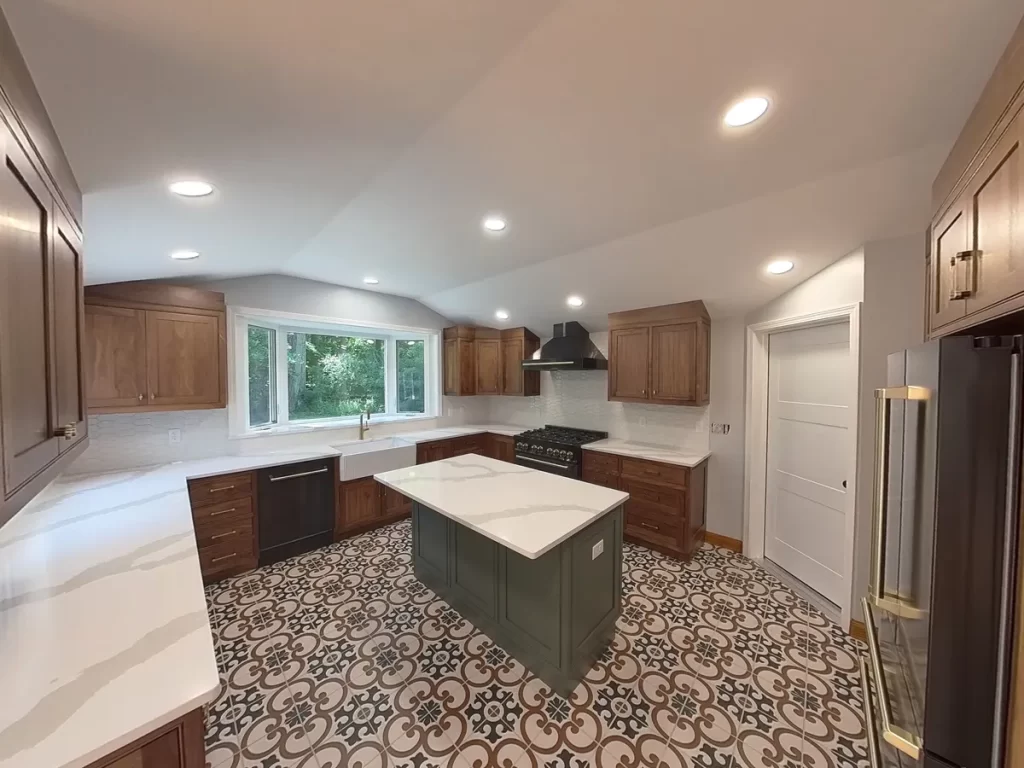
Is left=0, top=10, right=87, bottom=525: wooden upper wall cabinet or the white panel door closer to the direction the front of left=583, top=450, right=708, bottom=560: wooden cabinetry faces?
the wooden upper wall cabinet

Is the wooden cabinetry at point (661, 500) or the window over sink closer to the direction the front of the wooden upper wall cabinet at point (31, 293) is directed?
the wooden cabinetry

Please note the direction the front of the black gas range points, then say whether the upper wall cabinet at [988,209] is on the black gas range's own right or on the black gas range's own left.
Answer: on the black gas range's own left

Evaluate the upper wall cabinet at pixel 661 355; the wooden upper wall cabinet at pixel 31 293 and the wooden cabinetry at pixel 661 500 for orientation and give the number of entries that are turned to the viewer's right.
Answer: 1

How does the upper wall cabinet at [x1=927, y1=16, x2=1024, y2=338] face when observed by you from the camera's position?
facing to the left of the viewer

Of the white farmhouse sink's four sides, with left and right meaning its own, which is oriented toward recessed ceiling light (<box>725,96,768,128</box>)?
front

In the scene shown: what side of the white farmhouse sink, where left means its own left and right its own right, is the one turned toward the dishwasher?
right

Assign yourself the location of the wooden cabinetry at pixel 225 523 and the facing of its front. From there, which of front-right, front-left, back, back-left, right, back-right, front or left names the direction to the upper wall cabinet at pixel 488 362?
front-left

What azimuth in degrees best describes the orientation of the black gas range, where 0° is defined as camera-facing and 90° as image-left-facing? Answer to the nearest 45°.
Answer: approximately 45°

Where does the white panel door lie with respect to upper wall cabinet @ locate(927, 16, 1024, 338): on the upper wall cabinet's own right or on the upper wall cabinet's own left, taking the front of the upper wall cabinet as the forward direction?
on the upper wall cabinet's own right

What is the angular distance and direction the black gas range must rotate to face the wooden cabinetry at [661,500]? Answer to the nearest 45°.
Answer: approximately 90° to its left

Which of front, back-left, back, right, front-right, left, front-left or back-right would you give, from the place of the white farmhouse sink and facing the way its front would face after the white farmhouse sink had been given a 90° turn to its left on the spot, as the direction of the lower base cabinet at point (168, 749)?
back-right
